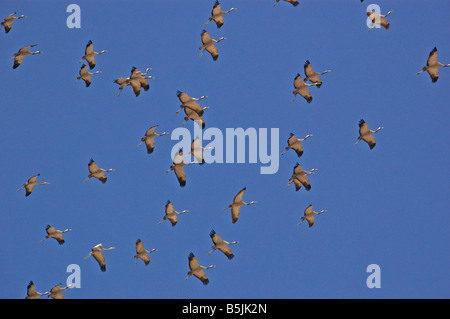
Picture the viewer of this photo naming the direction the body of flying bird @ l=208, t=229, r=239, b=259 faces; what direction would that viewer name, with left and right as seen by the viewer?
facing to the right of the viewer

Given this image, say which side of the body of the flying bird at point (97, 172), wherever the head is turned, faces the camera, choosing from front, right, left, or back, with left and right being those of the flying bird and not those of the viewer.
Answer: right

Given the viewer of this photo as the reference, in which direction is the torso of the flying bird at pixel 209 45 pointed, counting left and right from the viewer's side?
facing to the right of the viewer

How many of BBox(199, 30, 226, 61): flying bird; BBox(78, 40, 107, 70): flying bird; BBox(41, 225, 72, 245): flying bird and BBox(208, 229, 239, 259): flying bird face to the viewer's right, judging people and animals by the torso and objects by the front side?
4

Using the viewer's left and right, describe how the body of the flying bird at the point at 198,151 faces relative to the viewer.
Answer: facing to the right of the viewer

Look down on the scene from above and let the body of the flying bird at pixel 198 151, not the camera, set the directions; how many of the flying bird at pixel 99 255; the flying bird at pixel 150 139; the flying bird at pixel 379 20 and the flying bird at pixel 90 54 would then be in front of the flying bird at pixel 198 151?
1

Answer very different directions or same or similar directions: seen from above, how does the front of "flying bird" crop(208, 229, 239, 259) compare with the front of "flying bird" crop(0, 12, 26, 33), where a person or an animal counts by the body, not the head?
same or similar directions

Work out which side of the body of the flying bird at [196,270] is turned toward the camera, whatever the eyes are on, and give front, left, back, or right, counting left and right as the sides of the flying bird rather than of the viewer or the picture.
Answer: right

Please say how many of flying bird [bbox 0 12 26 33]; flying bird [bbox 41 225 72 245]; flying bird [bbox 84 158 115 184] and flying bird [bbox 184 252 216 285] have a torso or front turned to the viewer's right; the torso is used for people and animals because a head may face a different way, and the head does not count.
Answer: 4

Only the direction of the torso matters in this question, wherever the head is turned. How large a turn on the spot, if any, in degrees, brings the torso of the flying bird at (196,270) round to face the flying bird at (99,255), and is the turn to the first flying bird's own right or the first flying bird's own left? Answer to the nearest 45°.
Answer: approximately 135° to the first flying bird's own left

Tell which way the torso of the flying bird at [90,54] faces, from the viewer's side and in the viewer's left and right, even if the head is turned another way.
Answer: facing to the right of the viewer

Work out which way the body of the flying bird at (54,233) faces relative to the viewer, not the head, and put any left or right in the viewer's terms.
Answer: facing to the right of the viewer

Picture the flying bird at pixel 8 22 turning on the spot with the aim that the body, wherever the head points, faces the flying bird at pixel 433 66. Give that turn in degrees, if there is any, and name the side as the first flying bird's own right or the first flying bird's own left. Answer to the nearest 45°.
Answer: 0° — it already faces it

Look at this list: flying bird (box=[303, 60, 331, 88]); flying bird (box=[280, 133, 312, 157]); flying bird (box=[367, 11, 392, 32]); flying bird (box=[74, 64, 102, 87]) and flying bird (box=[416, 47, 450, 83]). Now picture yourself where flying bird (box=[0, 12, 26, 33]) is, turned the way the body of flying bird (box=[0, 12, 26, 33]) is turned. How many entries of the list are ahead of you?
5

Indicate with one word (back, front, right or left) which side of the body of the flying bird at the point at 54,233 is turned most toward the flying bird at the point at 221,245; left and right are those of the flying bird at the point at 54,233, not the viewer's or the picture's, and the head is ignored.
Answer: front
